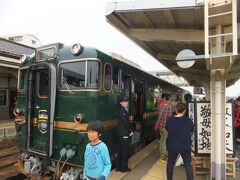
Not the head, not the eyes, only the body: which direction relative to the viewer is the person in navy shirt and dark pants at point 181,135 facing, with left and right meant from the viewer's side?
facing away from the viewer

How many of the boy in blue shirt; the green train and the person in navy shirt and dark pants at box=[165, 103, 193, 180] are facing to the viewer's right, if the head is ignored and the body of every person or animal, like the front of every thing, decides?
0

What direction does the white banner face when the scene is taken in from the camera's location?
facing the viewer

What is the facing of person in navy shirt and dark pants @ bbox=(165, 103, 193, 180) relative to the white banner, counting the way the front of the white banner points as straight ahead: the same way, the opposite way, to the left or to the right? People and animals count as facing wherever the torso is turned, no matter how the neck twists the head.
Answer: the opposite way

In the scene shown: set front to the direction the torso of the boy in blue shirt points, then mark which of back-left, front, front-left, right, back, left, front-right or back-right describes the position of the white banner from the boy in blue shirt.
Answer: back

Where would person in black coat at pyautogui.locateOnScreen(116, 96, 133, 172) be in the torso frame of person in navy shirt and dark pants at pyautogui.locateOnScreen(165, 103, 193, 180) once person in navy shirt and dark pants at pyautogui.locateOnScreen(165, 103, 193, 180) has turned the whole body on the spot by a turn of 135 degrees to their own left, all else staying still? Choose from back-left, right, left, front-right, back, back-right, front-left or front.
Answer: right
